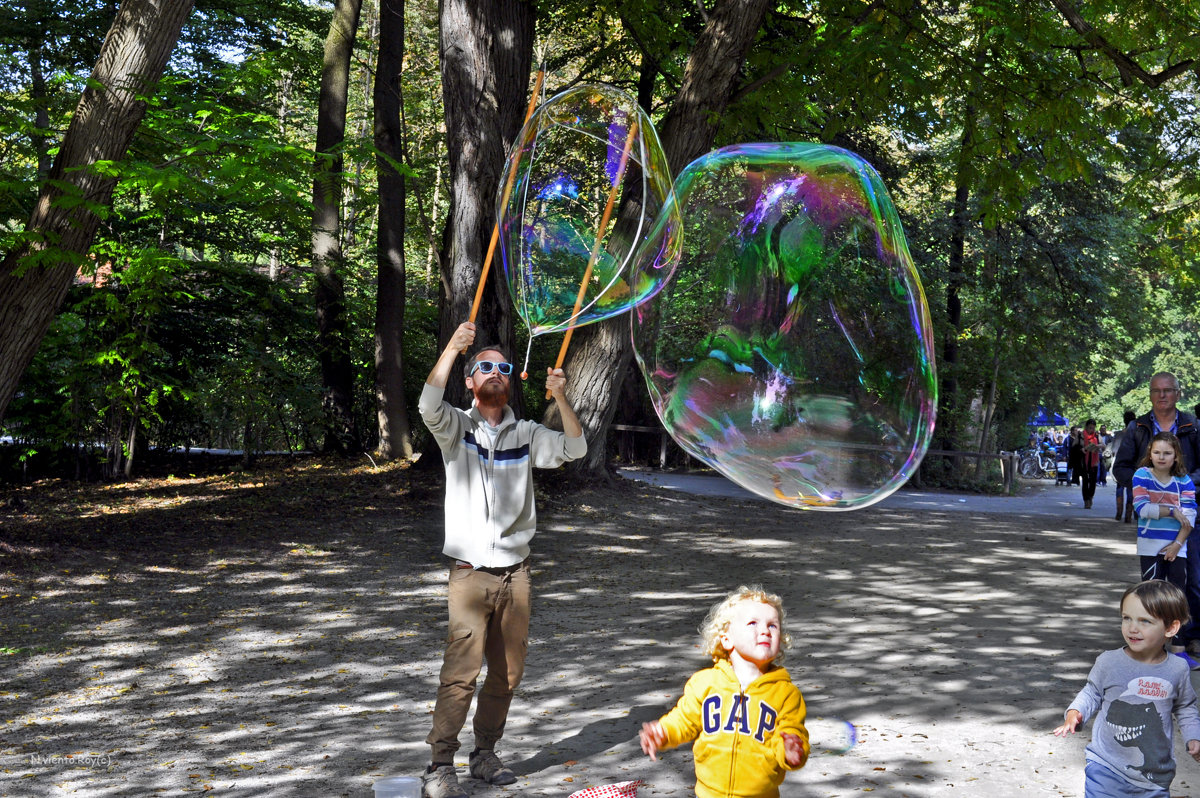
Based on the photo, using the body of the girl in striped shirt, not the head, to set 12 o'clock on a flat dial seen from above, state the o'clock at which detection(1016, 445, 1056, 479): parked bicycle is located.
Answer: The parked bicycle is roughly at 6 o'clock from the girl in striped shirt.

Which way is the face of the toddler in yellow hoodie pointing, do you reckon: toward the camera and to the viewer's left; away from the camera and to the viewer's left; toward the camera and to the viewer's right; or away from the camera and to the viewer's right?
toward the camera and to the viewer's right

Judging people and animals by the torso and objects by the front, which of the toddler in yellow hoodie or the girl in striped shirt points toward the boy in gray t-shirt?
the girl in striped shirt

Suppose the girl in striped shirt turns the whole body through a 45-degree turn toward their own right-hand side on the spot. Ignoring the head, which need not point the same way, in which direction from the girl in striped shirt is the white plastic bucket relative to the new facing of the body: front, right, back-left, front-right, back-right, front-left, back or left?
front

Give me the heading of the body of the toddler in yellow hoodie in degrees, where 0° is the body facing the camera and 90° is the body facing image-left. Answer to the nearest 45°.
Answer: approximately 0°

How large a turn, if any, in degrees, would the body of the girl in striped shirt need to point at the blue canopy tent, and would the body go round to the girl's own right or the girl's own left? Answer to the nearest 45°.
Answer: approximately 180°

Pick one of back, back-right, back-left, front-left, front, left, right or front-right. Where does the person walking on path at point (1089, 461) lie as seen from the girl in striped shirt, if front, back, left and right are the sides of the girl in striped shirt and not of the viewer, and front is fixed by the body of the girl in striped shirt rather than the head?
back

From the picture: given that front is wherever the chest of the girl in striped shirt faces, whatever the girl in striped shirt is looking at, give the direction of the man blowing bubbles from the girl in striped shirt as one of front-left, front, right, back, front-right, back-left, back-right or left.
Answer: front-right

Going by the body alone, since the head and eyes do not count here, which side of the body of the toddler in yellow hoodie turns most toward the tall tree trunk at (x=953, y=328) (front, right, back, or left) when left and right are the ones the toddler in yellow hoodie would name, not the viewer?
back

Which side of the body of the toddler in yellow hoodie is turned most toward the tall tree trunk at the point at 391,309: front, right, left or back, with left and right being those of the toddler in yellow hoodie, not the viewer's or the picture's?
back

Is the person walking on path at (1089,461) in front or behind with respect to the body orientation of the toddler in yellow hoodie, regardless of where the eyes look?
behind

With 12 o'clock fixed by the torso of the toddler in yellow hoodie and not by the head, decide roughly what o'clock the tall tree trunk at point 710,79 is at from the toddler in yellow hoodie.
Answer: The tall tree trunk is roughly at 6 o'clock from the toddler in yellow hoodie.

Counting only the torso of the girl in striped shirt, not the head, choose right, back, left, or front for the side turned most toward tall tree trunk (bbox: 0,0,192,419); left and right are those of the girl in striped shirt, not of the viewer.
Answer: right
